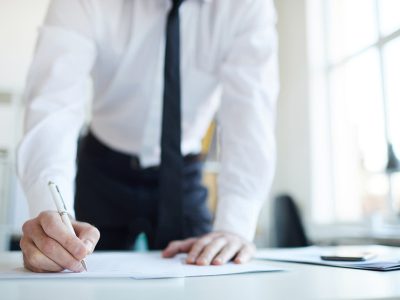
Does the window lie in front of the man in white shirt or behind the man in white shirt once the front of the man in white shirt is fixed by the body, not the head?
behind

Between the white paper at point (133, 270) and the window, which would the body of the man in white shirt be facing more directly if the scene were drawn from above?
the white paper

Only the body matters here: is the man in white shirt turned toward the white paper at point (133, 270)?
yes

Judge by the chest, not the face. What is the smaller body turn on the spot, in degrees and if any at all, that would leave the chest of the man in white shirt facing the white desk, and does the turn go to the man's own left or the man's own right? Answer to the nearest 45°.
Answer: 0° — they already face it

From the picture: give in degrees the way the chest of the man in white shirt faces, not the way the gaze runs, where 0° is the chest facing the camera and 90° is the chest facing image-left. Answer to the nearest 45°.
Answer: approximately 0°
